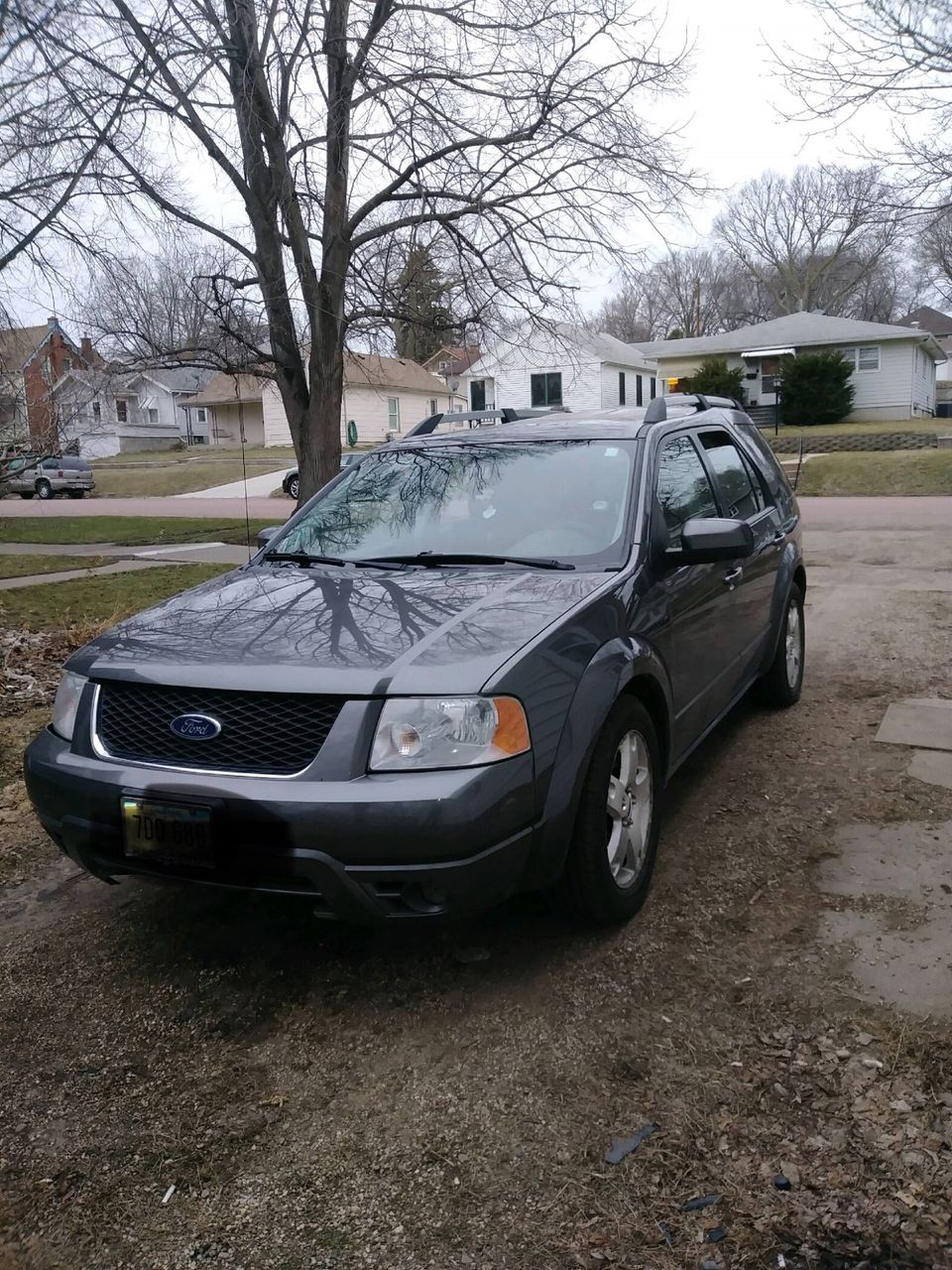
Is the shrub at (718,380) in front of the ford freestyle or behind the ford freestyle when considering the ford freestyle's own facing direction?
behind

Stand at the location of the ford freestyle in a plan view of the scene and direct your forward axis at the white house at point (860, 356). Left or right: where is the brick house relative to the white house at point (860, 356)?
left

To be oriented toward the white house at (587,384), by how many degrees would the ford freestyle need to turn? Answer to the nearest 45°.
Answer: approximately 135° to its right

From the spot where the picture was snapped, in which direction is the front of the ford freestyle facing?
facing the viewer and to the left of the viewer

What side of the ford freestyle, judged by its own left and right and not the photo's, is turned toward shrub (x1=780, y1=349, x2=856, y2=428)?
back

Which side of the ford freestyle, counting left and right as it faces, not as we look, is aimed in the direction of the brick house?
right

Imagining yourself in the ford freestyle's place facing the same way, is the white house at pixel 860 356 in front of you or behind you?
behind

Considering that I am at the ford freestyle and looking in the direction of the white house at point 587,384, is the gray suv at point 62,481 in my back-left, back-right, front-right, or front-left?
front-left

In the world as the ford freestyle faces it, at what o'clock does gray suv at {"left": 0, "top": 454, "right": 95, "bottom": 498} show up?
The gray suv is roughly at 4 o'clock from the ford freestyle.

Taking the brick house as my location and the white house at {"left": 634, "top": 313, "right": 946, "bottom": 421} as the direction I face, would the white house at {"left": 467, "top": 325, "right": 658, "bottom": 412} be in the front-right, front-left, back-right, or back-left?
front-left

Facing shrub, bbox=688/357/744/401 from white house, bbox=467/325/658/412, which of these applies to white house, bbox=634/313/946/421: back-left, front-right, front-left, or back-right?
front-left
